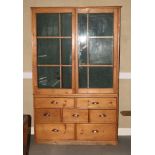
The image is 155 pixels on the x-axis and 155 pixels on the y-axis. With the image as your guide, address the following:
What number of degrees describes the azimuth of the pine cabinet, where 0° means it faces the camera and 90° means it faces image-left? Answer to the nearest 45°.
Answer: approximately 0°
